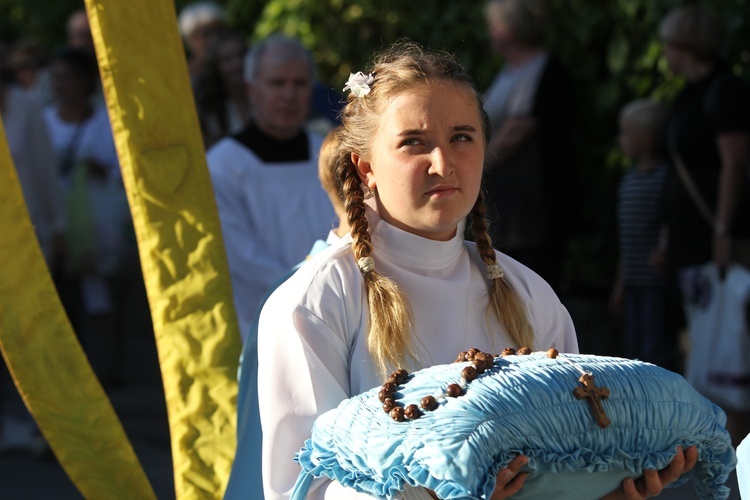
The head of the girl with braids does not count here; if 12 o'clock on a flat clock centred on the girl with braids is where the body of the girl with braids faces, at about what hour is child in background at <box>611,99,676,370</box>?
The child in background is roughly at 8 o'clock from the girl with braids.

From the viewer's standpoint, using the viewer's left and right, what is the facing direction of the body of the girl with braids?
facing the viewer and to the right of the viewer

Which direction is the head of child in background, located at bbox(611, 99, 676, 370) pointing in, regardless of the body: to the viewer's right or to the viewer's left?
to the viewer's left
